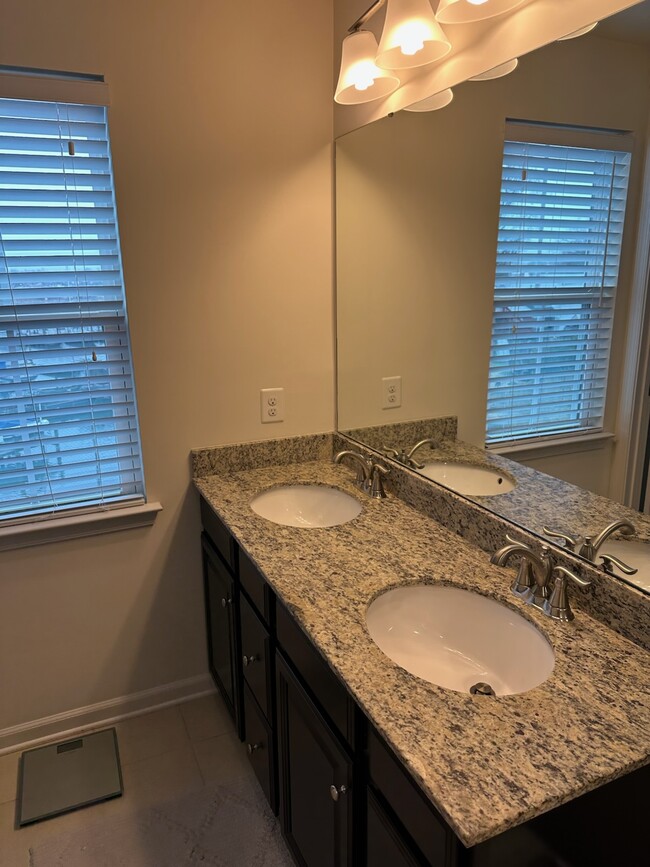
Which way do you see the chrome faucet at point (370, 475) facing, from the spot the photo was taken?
facing the viewer and to the left of the viewer

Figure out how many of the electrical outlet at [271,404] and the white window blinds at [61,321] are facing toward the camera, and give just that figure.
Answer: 2

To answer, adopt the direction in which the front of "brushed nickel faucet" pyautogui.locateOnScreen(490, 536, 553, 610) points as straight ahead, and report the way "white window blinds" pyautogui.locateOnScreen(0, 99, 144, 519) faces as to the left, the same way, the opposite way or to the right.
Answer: to the left

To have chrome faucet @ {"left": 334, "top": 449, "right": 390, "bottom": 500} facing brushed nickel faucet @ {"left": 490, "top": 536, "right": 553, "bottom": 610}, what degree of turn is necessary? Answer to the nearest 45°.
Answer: approximately 90° to its left

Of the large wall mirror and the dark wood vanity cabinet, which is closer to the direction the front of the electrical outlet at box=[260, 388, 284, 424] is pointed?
the dark wood vanity cabinet
